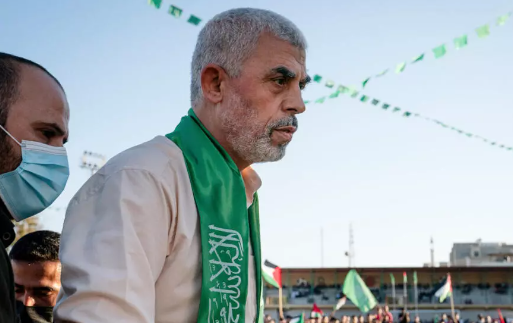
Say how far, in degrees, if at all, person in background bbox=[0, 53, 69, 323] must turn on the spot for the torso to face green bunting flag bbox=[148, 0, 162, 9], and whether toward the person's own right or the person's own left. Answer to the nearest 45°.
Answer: approximately 90° to the person's own left

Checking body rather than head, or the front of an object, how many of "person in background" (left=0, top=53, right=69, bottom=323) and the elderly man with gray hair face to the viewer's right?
2

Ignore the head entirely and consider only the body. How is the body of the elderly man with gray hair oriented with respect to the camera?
to the viewer's right

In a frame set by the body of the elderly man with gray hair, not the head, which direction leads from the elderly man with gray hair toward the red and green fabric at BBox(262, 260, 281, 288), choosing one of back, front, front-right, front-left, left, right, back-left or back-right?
left

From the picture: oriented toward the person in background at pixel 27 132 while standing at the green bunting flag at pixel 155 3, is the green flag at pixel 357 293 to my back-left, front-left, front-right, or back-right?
back-left

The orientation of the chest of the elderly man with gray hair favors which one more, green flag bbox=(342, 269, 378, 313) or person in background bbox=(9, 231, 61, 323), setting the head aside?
the green flag

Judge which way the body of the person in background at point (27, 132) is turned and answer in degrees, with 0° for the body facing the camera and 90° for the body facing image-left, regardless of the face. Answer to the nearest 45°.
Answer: approximately 270°

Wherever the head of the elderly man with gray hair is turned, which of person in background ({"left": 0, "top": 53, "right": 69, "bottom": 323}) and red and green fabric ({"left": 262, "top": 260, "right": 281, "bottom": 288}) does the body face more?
the red and green fabric
